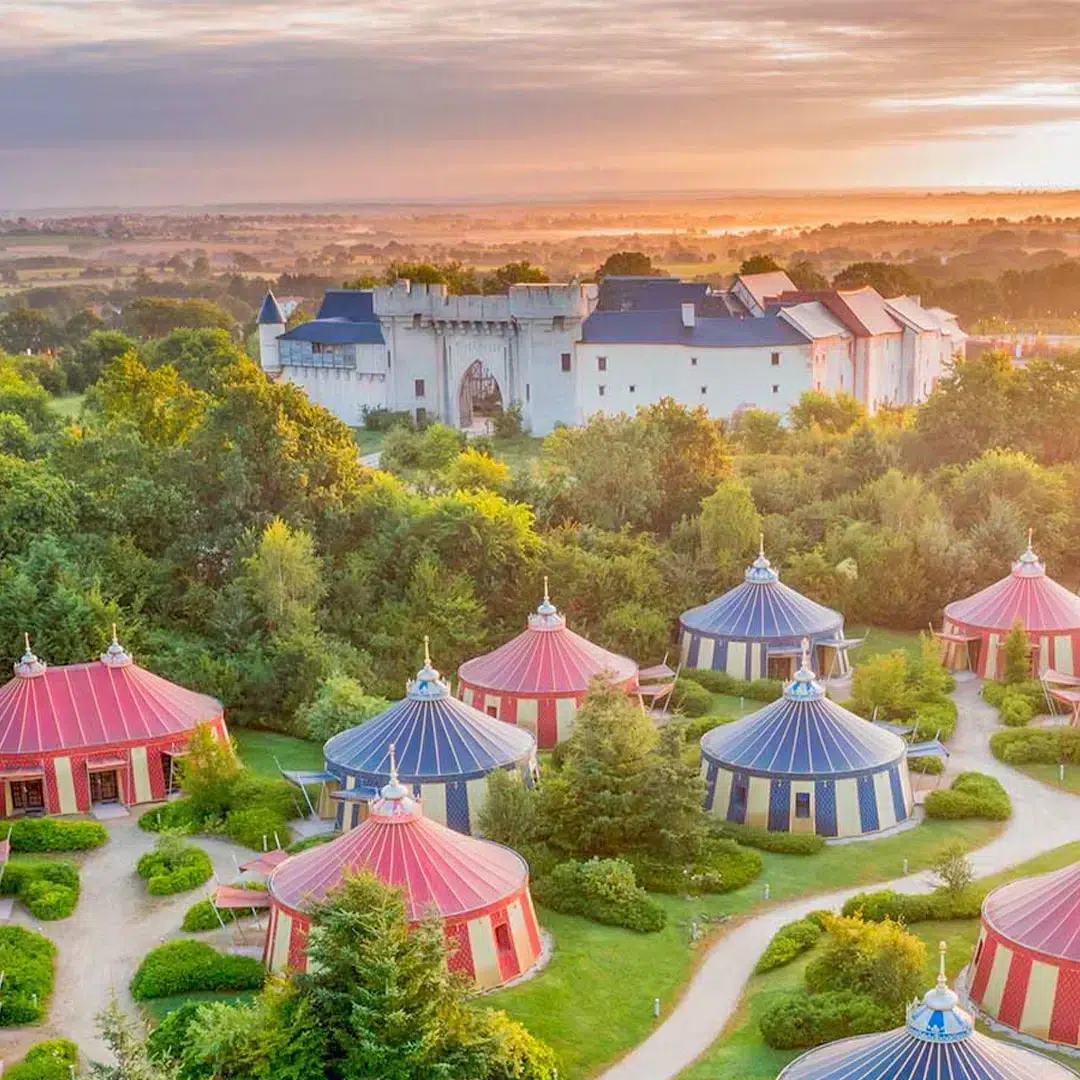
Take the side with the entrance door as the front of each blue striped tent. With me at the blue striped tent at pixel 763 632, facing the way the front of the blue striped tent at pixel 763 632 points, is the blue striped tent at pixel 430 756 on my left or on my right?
on my right

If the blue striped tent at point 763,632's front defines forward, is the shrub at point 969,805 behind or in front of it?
in front

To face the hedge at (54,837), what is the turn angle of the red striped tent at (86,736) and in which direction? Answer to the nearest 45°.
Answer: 0° — it already faces it

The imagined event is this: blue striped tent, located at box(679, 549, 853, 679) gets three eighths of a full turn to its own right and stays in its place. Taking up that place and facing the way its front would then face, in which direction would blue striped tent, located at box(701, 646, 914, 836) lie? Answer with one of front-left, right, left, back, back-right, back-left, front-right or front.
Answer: left

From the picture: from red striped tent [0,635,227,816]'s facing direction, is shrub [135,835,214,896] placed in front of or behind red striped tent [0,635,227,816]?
in front

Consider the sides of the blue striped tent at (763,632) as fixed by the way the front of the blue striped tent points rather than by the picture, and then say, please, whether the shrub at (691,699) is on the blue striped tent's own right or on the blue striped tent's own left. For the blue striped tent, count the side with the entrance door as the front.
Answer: on the blue striped tent's own right

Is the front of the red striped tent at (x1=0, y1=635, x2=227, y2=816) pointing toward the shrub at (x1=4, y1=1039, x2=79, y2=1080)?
yes

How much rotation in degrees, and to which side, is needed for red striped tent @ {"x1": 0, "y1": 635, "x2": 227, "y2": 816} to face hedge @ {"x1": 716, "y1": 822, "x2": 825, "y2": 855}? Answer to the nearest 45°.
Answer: approximately 45° to its left

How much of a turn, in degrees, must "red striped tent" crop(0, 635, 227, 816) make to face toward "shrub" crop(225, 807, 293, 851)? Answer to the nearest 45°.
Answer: approximately 45° to its left

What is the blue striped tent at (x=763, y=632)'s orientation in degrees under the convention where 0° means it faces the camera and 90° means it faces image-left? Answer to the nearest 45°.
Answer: approximately 315°

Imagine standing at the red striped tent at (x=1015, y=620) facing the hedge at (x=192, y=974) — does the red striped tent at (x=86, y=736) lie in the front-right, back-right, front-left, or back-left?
front-right

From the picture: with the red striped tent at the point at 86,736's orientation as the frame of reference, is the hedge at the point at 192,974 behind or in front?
in front

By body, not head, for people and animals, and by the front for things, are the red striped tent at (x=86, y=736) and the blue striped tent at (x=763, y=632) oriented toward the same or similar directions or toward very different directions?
same or similar directions

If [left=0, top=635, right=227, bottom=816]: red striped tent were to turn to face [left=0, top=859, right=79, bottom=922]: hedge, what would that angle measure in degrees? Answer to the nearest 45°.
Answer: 0° — it already faces it

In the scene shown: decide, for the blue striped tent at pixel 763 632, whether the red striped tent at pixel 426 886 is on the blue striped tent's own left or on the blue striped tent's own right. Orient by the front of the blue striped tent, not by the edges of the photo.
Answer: on the blue striped tent's own right

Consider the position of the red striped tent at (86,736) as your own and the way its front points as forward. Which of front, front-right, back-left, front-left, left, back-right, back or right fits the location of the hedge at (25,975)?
front

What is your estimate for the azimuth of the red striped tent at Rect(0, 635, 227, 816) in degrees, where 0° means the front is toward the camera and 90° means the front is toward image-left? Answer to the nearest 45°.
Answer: approximately 0°

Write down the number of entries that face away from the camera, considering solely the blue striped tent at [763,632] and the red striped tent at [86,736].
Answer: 0
